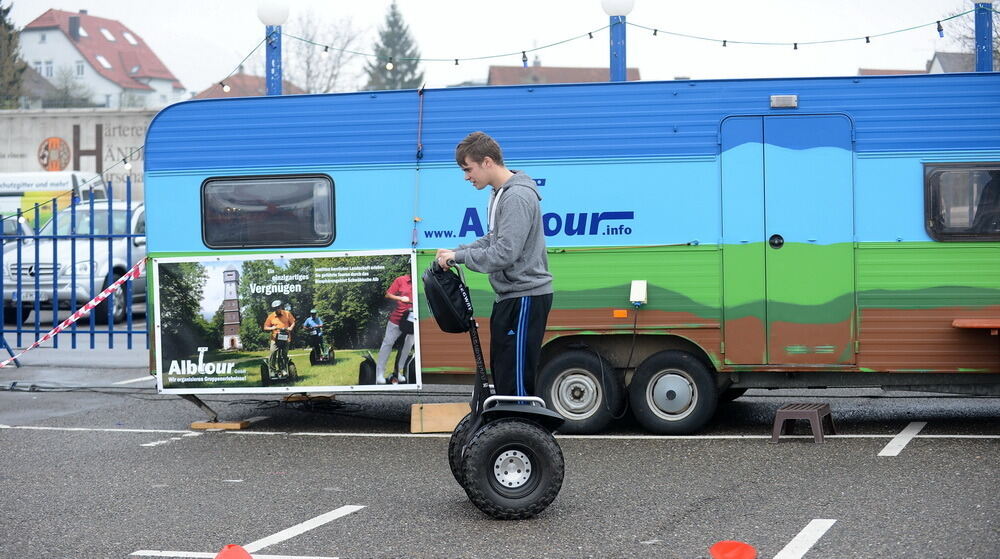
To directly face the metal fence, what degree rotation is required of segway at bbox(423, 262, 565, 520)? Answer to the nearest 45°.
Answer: approximately 45° to its right

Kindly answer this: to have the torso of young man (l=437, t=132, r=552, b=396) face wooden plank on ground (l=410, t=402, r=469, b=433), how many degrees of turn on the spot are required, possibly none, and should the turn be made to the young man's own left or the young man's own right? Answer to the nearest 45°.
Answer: approximately 90° to the young man's own right

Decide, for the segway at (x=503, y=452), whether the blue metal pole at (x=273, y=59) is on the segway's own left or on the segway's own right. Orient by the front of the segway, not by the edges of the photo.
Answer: on the segway's own right

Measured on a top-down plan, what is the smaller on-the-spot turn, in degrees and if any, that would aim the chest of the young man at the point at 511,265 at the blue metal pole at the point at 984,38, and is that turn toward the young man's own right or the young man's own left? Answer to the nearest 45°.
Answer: approximately 135° to the young man's own right

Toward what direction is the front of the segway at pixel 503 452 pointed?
to the viewer's left

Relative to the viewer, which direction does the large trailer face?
to the viewer's right

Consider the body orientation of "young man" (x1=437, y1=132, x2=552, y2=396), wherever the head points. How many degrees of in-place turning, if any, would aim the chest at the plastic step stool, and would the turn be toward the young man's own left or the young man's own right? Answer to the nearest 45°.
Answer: approximately 135° to the young man's own right

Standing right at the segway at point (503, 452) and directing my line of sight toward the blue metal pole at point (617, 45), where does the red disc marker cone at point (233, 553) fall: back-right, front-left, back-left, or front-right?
back-left

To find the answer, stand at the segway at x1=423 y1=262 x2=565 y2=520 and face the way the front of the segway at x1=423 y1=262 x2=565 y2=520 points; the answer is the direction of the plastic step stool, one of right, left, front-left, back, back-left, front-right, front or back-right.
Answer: back-right

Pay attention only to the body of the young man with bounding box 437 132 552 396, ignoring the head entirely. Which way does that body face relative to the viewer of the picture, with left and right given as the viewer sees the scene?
facing to the left of the viewer

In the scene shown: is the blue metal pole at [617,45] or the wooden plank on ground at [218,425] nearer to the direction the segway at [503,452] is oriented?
the wooden plank on ground

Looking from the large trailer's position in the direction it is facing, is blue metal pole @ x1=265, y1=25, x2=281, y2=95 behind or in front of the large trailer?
behind
